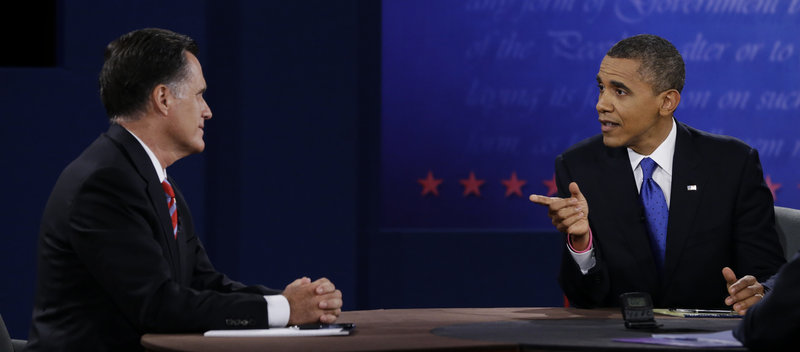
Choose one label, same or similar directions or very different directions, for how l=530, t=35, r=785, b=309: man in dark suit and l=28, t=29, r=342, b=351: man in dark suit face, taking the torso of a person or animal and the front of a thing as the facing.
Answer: very different directions

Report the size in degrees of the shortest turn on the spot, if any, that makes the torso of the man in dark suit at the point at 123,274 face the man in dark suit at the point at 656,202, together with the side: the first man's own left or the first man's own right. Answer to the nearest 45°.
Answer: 0° — they already face them

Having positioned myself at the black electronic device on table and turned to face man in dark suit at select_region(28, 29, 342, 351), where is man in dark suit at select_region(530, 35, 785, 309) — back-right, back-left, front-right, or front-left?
back-right

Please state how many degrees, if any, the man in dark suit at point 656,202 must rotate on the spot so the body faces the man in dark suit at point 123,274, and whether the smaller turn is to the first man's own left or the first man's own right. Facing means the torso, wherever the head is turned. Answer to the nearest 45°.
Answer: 0° — they already face them

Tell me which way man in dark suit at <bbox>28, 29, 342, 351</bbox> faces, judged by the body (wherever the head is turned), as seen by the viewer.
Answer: to the viewer's right

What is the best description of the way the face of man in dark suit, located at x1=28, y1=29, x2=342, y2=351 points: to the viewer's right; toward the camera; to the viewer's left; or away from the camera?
to the viewer's right
